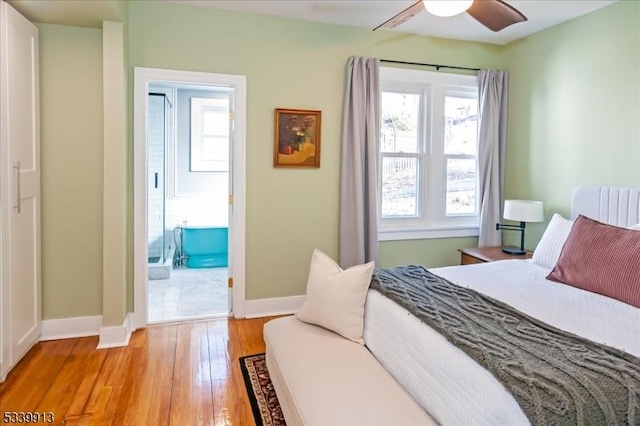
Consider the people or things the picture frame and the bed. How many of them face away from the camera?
0

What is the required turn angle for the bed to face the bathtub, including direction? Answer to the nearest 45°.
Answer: approximately 90° to its right

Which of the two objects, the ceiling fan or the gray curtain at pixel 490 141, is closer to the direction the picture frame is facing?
the ceiling fan

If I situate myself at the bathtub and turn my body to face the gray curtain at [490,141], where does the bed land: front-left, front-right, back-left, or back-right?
front-right

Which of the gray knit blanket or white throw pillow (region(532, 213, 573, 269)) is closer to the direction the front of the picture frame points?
the gray knit blanket

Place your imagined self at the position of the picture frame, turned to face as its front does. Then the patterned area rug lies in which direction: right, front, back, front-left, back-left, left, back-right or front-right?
front

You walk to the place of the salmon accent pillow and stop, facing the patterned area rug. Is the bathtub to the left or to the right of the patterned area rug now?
right

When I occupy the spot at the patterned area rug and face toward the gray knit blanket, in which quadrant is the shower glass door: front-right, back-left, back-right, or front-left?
back-left

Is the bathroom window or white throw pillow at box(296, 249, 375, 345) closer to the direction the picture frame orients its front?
the white throw pillow

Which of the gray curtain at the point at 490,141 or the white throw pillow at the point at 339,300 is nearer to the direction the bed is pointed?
the white throw pillow

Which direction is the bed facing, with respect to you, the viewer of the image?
facing the viewer and to the left of the viewer

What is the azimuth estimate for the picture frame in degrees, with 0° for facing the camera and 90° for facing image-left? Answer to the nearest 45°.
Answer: approximately 0°

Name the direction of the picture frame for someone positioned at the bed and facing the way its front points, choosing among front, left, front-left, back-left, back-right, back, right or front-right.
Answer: right
